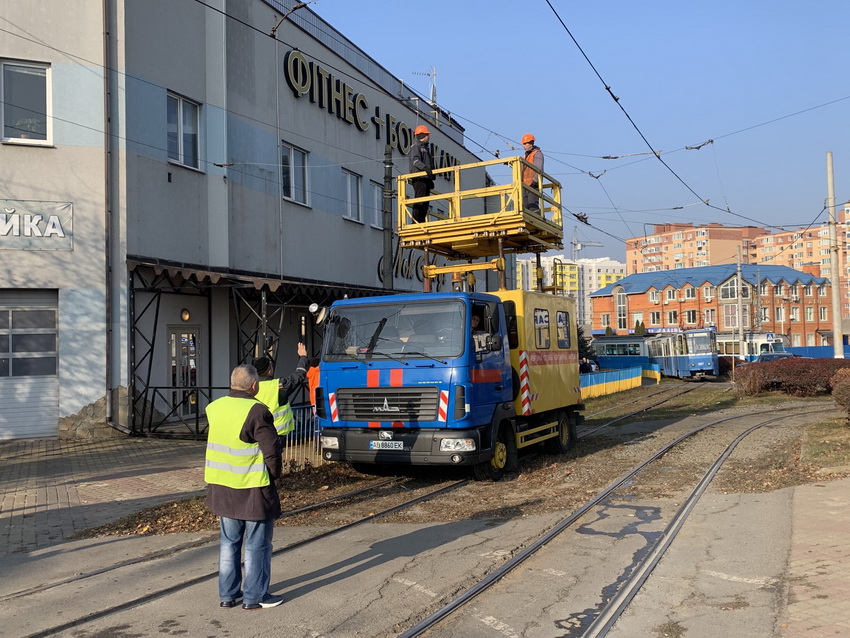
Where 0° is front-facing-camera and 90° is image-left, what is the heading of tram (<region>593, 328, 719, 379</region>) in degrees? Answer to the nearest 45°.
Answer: approximately 315°

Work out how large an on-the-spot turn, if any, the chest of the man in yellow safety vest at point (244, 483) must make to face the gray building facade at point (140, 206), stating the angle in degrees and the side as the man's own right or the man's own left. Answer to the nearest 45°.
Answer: approximately 45° to the man's own left

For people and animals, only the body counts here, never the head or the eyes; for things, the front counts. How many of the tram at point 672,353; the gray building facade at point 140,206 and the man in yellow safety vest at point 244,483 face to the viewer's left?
0

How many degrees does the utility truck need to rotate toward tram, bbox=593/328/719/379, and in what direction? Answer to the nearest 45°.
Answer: approximately 135° to its right

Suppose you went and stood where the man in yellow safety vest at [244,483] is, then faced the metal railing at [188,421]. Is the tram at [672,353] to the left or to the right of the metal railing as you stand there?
right

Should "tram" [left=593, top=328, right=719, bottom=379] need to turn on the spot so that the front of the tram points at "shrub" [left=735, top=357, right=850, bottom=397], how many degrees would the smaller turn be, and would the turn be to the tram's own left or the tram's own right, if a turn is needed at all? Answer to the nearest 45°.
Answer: approximately 45° to the tram's own right

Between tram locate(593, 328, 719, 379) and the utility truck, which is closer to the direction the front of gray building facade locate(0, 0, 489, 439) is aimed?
the utility truck

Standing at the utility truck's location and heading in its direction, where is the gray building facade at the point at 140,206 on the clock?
The gray building facade is roughly at 3 o'clock from the utility truck.

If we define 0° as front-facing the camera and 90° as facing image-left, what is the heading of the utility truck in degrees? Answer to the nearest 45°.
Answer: approximately 45°

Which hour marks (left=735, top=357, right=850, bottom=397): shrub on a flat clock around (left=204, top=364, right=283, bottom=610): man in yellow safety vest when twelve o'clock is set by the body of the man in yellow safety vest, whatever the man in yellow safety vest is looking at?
The shrub is roughly at 12 o'clock from the man in yellow safety vest.

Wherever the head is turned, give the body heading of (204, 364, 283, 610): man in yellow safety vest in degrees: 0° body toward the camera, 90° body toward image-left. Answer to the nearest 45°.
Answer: approximately 225°

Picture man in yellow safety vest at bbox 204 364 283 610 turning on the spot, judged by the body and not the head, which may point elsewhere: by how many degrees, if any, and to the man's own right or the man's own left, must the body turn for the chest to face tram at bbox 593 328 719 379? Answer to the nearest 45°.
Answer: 0° — they already face it

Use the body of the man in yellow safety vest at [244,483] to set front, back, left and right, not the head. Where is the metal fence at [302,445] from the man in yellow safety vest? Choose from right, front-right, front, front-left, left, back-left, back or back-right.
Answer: front-left

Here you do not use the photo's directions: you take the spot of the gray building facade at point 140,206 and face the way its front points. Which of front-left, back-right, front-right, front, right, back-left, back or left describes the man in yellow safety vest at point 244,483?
front-right

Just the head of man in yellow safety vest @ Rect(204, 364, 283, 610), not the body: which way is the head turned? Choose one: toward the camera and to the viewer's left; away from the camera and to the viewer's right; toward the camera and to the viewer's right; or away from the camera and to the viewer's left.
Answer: away from the camera and to the viewer's right
